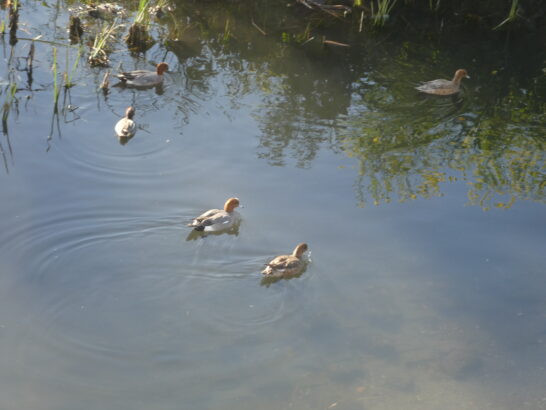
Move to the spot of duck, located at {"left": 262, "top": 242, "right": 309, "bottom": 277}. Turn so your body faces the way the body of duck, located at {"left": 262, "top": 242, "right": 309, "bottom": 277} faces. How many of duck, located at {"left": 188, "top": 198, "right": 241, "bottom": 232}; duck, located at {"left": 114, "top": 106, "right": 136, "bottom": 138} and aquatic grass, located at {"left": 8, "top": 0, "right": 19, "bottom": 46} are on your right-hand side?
0

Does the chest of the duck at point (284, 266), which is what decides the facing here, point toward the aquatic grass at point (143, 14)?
no

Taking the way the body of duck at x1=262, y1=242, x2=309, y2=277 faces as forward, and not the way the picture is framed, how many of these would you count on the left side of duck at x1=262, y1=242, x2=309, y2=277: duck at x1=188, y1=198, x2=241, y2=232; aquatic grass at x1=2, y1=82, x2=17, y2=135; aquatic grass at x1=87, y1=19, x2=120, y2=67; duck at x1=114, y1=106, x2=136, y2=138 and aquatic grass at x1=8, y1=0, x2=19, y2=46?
5

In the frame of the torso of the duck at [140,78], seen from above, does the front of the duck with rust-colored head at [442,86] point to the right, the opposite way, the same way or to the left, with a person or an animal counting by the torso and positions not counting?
the same way

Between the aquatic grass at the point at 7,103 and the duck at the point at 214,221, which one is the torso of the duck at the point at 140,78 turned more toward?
the duck

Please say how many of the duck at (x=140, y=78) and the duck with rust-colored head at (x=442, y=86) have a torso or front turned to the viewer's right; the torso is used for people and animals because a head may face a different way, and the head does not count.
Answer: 2

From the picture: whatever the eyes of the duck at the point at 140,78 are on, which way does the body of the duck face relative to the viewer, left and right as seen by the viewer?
facing to the right of the viewer

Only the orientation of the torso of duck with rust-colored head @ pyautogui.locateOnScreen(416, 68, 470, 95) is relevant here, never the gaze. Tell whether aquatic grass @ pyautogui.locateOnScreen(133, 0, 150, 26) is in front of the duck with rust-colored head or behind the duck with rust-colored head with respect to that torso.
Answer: behind

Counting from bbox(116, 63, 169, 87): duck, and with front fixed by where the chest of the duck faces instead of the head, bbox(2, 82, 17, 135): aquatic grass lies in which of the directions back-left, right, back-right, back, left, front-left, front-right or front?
back-right

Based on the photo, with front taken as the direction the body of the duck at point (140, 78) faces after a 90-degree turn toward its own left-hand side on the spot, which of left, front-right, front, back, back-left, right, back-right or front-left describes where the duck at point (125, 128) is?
back

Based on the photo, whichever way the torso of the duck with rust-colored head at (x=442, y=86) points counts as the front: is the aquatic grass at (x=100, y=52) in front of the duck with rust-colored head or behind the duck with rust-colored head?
behind

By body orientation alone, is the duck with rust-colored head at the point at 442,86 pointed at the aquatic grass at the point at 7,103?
no

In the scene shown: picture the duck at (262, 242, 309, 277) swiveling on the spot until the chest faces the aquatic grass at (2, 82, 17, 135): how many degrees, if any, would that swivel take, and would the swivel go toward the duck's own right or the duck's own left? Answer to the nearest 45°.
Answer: approximately 90° to the duck's own left

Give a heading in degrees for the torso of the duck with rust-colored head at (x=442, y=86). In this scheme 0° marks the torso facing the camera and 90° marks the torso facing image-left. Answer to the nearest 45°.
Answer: approximately 270°

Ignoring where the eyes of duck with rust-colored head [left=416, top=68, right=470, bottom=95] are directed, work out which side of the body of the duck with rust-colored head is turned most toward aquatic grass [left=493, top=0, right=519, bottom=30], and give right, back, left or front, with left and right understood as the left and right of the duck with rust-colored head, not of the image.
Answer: left

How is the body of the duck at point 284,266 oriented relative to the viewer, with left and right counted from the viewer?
facing away from the viewer and to the right of the viewer

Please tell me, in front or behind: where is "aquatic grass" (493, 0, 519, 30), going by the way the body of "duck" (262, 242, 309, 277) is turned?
in front
